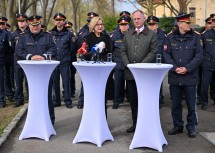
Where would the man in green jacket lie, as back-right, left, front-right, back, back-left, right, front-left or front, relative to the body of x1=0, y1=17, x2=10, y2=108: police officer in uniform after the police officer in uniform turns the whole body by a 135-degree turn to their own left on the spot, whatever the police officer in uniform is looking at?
right

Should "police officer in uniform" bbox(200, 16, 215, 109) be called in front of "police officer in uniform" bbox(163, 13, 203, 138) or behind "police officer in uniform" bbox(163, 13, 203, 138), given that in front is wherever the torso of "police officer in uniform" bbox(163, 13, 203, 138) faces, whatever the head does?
behind

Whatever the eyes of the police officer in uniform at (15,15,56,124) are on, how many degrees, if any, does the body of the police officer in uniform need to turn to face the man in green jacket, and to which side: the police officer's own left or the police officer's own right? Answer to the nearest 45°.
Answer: approximately 45° to the police officer's own left

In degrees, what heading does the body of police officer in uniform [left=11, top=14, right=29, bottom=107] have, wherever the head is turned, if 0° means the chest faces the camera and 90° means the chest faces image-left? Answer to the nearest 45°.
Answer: approximately 0°

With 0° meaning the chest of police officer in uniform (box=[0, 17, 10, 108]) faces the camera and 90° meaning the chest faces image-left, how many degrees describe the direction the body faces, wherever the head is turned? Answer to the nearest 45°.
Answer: approximately 0°
